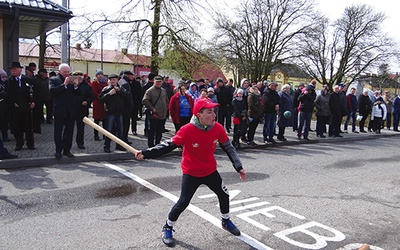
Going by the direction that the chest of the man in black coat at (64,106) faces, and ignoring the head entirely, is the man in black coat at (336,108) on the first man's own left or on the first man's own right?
on the first man's own left

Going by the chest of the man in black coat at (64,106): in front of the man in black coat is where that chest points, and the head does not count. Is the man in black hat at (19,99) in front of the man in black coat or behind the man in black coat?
behind

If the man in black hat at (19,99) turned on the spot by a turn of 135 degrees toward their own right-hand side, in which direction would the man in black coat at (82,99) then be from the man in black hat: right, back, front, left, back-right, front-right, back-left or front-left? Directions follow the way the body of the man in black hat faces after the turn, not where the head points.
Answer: back-right

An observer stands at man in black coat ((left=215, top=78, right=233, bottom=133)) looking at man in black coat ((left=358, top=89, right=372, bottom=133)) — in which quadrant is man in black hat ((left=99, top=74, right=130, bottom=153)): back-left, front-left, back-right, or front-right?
back-right

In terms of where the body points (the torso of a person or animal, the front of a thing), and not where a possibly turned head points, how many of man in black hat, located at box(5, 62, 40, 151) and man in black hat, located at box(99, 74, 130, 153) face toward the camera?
2

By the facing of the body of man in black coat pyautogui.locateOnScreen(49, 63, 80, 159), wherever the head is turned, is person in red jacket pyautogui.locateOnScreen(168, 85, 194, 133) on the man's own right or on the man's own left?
on the man's own left

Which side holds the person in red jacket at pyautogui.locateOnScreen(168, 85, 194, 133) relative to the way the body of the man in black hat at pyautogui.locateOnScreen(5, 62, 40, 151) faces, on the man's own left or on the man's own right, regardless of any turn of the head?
on the man's own left

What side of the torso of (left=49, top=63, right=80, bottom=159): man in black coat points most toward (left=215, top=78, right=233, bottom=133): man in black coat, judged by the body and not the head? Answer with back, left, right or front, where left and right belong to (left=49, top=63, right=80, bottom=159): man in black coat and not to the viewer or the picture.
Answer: left

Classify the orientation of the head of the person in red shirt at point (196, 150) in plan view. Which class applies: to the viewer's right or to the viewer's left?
to the viewer's right

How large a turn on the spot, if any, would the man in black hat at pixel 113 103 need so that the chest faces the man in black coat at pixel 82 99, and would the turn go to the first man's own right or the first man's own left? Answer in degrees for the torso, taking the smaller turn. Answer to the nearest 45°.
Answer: approximately 90° to the first man's own right

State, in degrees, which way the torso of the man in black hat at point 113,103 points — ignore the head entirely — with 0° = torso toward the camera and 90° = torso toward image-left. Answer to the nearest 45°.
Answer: approximately 0°
